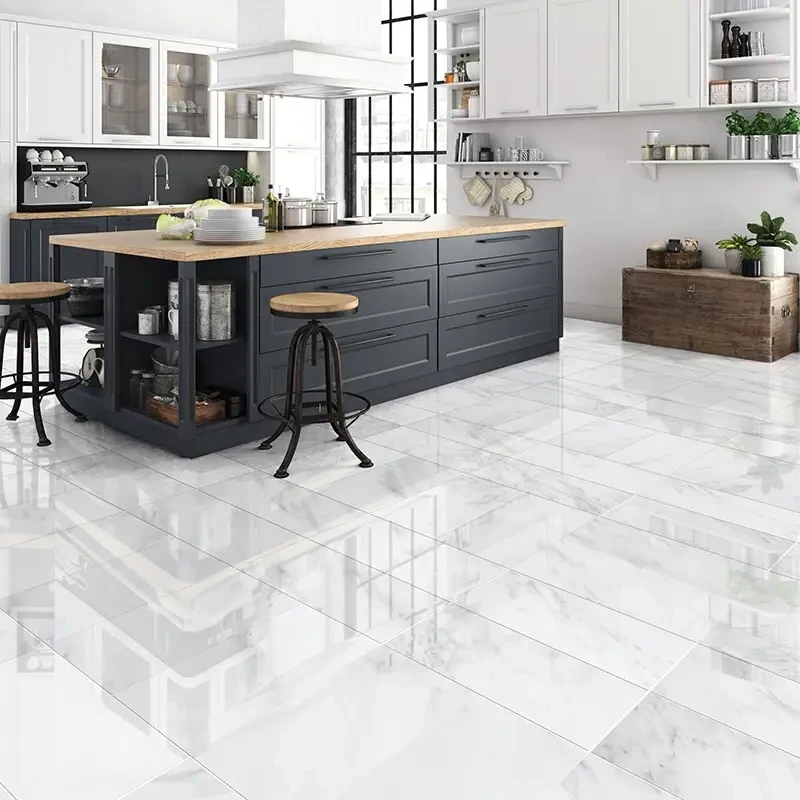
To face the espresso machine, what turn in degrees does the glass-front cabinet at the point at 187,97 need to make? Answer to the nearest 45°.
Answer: approximately 90° to its right

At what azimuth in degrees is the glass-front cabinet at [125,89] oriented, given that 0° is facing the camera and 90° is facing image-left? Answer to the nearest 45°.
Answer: approximately 315°

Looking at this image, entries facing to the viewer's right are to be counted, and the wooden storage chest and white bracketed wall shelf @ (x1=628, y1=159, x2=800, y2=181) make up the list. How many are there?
0

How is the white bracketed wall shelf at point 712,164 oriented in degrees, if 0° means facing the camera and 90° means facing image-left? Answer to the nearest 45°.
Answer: approximately 0°
